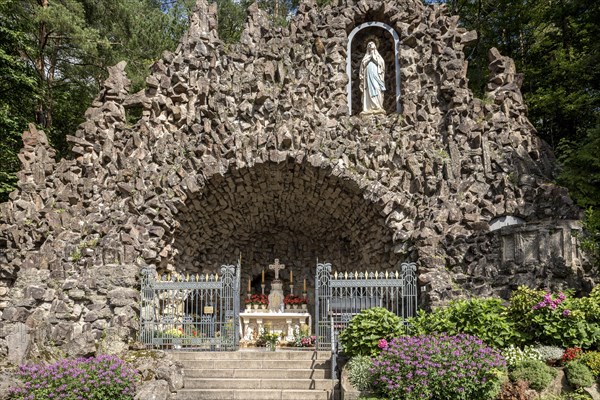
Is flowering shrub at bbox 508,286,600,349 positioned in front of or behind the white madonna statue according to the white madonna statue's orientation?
in front

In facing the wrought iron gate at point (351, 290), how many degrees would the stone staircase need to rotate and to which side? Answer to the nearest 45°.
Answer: approximately 135° to its left

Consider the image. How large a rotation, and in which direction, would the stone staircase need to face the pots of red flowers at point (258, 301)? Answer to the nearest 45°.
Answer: approximately 180°

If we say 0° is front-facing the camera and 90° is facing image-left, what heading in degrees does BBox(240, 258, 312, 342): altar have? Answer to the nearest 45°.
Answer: approximately 0°

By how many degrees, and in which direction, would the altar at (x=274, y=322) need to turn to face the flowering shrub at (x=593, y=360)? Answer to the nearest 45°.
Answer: approximately 45° to its left

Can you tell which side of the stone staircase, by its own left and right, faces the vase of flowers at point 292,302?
back

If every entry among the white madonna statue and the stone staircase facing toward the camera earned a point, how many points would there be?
2
